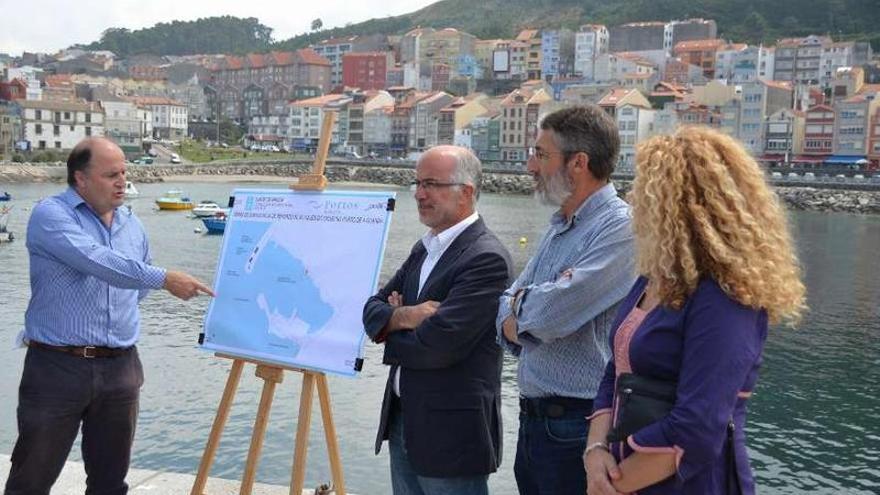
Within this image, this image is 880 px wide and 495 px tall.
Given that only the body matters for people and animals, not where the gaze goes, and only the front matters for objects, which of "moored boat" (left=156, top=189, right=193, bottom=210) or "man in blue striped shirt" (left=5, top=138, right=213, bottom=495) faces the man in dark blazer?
the man in blue striped shirt

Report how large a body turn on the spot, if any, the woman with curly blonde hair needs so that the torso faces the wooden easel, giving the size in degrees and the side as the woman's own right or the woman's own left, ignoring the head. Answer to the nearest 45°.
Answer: approximately 45° to the woman's own right

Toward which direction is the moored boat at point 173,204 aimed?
to the viewer's left

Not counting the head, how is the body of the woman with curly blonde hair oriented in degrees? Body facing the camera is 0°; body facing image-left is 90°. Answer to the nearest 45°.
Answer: approximately 90°

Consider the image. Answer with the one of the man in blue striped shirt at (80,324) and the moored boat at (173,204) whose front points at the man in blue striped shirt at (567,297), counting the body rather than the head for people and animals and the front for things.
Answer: the man in blue striped shirt at (80,324)

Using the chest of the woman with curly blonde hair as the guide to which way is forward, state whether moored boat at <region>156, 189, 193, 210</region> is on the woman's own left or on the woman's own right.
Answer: on the woman's own right

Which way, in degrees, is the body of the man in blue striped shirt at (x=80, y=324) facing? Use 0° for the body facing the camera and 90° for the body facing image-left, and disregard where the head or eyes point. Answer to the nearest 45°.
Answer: approximately 315°

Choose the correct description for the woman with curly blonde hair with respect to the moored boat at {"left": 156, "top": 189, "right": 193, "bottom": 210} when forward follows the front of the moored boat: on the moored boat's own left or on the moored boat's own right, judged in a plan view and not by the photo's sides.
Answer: on the moored boat's own left
